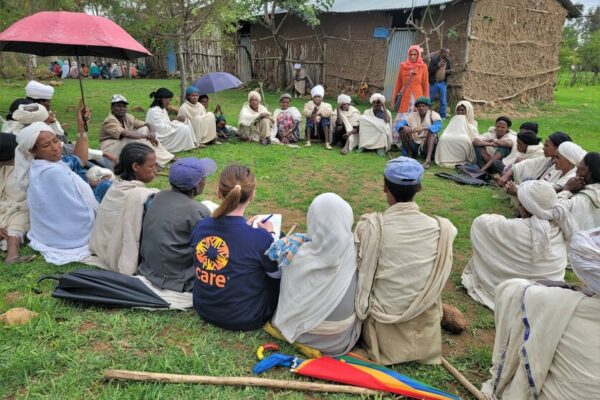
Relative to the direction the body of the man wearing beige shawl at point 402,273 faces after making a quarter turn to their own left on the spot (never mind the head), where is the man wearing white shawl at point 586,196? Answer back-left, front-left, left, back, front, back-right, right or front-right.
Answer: back-right

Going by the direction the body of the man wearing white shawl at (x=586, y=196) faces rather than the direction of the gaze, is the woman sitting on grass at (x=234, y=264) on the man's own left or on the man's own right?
on the man's own left

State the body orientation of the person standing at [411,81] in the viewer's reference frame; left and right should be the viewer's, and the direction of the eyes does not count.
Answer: facing the viewer

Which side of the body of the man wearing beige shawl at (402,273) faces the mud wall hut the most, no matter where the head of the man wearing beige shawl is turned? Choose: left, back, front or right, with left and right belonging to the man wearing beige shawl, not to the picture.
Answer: front

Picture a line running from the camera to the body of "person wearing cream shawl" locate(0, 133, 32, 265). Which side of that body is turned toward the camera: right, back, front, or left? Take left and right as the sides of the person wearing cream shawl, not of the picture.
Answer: right

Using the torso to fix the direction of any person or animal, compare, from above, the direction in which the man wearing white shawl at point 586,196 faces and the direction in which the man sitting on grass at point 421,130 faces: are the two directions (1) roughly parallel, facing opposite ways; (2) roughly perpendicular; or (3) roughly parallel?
roughly perpendicular

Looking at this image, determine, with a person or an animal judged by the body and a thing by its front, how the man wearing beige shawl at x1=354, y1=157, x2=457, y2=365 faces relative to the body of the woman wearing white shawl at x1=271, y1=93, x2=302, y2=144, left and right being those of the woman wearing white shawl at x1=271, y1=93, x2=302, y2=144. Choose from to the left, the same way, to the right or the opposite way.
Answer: the opposite way

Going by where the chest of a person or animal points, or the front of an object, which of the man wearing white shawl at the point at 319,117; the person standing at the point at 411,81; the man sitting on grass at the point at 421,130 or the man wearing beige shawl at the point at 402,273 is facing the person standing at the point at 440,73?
the man wearing beige shawl at the point at 402,273

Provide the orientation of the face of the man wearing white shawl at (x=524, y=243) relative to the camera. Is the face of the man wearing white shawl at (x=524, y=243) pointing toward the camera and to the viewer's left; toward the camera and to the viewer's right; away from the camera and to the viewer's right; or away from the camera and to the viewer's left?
away from the camera and to the viewer's left

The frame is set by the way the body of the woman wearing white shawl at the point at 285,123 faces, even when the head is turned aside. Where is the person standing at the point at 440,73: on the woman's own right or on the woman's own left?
on the woman's own left

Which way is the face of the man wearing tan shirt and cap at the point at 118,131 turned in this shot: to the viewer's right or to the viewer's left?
to the viewer's right

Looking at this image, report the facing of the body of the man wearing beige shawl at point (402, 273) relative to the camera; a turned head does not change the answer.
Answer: away from the camera
